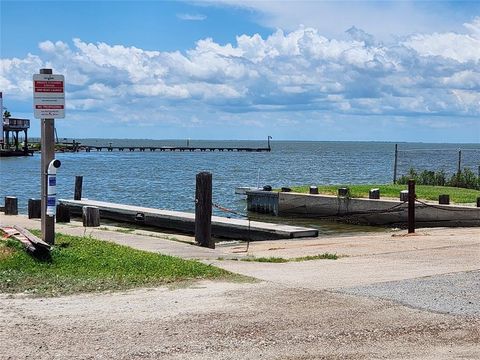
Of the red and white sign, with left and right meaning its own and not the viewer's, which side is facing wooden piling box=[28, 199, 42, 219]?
back

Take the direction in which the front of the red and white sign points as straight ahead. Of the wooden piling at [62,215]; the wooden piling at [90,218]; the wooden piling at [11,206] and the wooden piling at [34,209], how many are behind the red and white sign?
4

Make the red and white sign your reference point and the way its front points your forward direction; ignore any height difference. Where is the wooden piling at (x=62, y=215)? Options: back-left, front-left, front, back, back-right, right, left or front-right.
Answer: back

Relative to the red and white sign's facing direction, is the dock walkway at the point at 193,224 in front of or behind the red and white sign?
behind

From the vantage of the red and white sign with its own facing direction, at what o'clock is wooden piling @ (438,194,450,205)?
The wooden piling is roughly at 8 o'clock from the red and white sign.

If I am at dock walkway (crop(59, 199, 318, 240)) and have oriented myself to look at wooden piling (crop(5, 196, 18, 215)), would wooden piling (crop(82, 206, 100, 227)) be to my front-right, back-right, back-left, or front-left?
front-left

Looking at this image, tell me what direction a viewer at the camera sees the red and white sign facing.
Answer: facing the viewer

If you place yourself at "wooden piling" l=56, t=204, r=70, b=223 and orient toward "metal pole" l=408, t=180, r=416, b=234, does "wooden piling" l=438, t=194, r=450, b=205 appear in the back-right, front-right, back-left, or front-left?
front-left

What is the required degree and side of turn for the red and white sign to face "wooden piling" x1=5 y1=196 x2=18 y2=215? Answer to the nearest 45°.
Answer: approximately 180°
